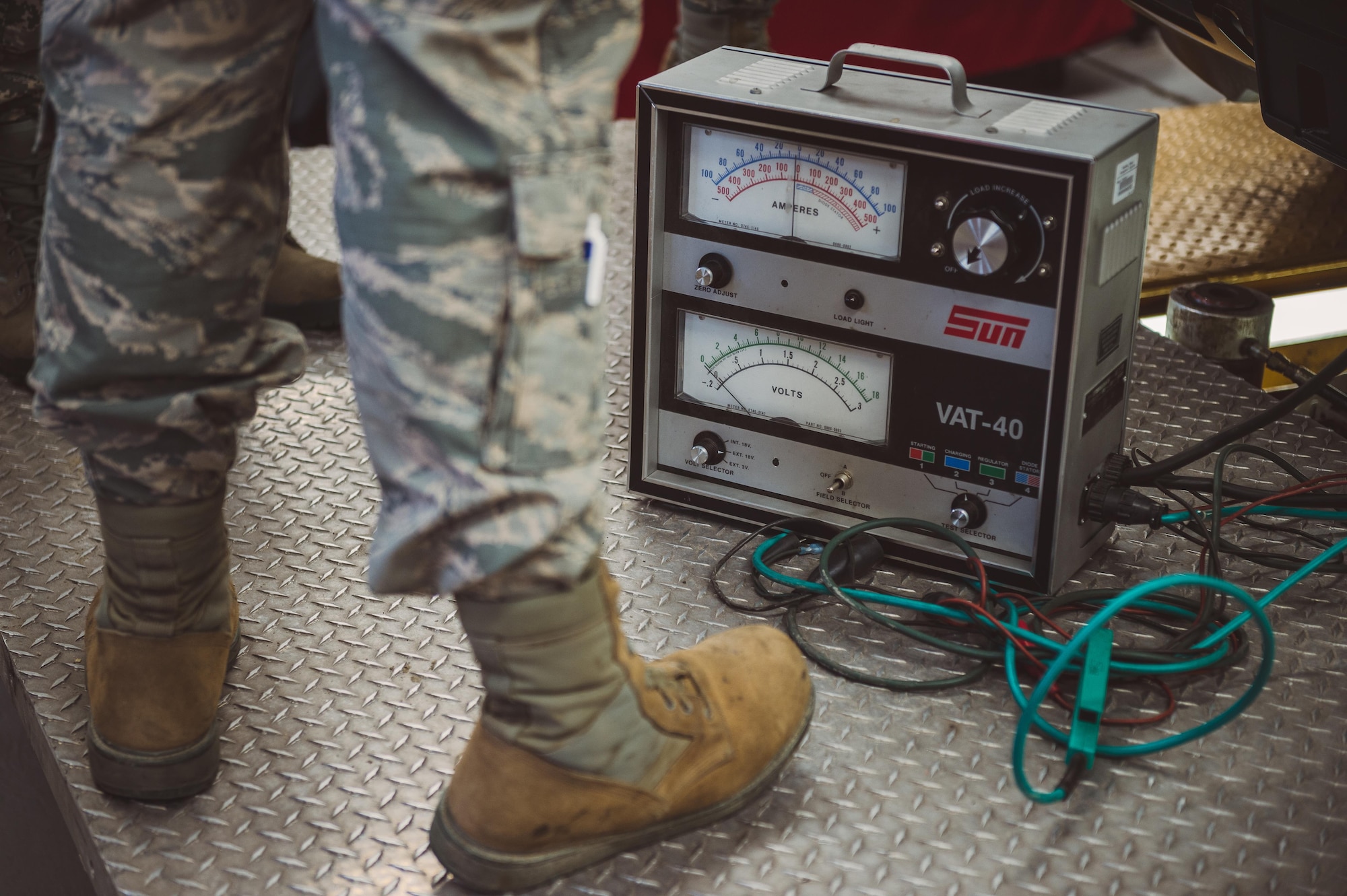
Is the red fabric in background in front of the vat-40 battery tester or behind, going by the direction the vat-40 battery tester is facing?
behind

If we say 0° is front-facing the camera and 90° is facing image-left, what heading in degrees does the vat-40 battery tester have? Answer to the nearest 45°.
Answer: approximately 45°
